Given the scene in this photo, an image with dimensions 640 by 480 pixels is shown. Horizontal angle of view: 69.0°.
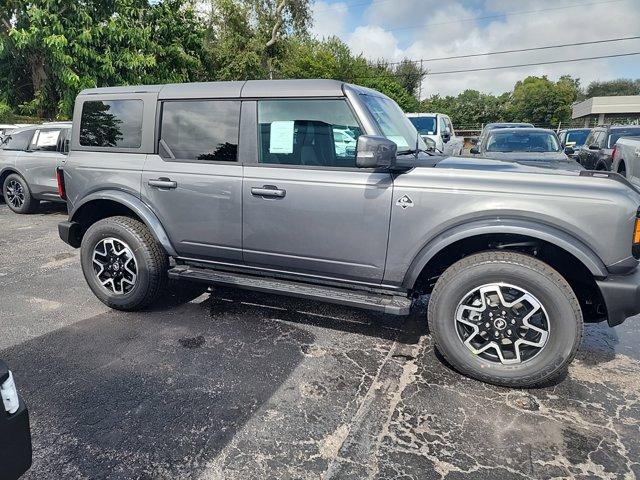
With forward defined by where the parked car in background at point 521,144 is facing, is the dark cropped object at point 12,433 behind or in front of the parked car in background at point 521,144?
in front

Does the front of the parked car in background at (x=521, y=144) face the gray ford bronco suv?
yes

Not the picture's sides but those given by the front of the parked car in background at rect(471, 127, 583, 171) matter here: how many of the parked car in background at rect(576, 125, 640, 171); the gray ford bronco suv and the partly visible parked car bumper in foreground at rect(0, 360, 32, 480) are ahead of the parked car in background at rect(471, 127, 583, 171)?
2

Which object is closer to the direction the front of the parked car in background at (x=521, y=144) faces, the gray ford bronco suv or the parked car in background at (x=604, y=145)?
the gray ford bronco suv

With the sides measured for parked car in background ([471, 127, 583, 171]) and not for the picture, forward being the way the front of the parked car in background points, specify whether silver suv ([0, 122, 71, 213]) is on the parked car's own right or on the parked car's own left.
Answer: on the parked car's own right

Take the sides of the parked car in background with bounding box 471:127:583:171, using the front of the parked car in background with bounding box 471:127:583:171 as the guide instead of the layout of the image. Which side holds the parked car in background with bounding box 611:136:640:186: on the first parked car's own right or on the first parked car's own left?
on the first parked car's own left

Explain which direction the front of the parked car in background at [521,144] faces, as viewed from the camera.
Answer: facing the viewer
